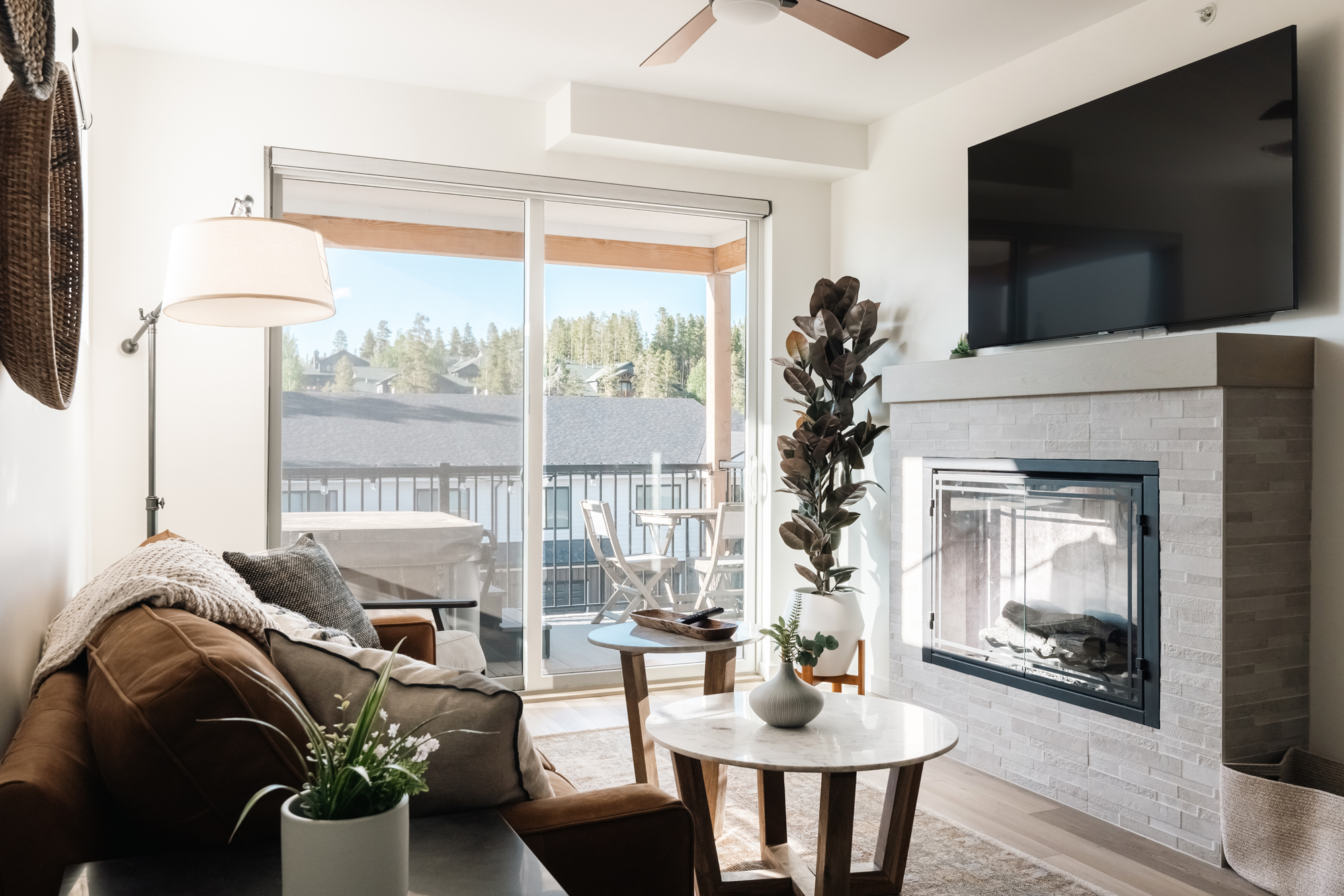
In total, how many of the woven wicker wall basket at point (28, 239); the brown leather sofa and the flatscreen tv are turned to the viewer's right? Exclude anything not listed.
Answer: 2

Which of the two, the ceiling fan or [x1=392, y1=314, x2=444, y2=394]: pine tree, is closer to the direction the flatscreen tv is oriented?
the ceiling fan

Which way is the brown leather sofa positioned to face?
to the viewer's right

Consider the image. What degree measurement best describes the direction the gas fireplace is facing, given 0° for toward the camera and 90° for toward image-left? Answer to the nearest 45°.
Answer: approximately 45°

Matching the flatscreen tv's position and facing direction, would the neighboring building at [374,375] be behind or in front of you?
in front

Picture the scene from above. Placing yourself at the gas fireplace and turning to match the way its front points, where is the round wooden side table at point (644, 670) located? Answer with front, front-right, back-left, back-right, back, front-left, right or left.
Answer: front

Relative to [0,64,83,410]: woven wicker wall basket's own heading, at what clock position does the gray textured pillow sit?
The gray textured pillow is roughly at 10 o'clock from the woven wicker wall basket.

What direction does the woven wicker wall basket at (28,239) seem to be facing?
to the viewer's right

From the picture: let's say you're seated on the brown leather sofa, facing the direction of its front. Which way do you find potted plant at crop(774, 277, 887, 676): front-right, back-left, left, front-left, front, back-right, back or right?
front-left

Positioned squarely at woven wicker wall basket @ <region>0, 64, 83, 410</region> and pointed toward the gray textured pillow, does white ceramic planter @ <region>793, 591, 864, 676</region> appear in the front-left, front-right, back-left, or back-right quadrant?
front-right

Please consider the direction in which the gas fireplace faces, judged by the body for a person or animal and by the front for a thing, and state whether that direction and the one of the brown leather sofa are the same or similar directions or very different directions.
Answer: very different directions

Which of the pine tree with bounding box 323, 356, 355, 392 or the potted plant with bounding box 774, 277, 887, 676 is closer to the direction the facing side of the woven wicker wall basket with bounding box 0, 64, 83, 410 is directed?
the potted plant

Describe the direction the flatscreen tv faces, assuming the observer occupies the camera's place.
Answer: facing the viewer and to the left of the viewer

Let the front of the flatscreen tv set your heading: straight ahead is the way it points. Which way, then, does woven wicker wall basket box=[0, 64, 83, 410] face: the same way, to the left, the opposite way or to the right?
the opposite way

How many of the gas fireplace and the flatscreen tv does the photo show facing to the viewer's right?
0

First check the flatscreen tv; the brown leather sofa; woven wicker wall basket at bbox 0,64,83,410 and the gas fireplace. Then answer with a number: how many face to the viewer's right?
2
